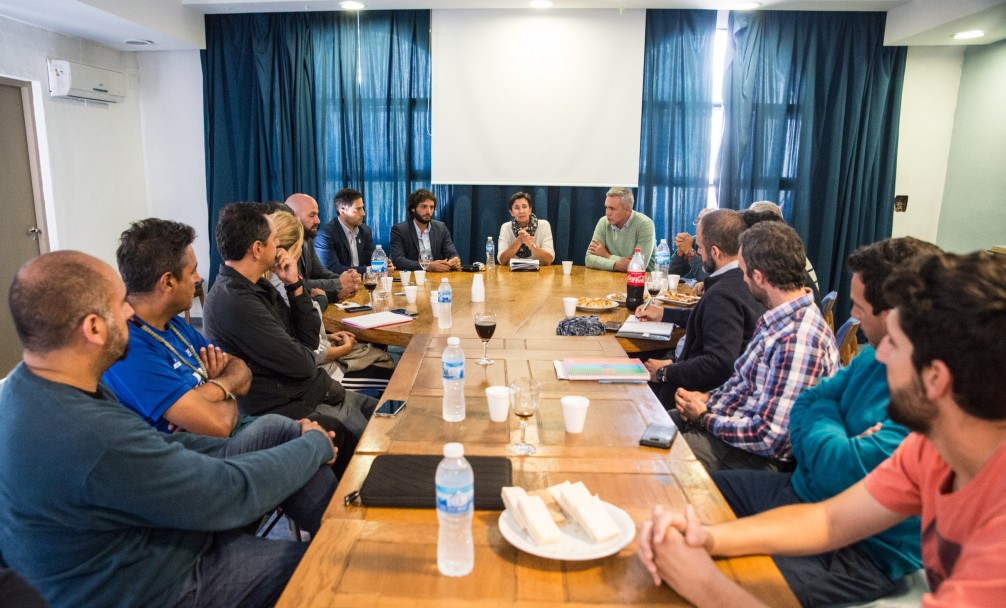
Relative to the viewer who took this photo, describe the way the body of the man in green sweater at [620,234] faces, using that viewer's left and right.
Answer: facing the viewer and to the left of the viewer

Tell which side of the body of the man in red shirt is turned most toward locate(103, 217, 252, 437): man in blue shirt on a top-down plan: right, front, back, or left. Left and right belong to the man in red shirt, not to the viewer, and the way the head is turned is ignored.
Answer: front

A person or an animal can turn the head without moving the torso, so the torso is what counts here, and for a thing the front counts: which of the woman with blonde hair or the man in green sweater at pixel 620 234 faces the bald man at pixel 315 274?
the man in green sweater

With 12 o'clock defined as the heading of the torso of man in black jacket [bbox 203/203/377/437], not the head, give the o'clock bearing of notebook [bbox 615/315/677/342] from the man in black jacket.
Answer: The notebook is roughly at 12 o'clock from the man in black jacket.

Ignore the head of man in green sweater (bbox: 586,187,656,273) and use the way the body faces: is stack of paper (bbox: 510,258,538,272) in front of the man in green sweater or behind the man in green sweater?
in front

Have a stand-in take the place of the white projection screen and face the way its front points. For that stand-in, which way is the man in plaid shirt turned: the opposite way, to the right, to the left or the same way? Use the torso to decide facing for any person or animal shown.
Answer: to the right

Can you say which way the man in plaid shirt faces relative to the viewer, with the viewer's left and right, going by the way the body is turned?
facing to the left of the viewer

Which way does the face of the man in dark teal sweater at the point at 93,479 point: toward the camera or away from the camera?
away from the camera

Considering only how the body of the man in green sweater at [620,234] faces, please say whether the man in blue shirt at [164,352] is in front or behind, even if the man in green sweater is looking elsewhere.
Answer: in front

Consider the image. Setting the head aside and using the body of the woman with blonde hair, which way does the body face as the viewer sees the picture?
to the viewer's right

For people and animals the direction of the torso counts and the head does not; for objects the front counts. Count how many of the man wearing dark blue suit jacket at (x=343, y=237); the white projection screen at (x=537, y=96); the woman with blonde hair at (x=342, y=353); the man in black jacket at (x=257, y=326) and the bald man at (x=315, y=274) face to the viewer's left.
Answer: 0

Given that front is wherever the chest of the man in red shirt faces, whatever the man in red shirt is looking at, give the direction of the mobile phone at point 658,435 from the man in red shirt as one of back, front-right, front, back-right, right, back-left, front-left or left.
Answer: front-right

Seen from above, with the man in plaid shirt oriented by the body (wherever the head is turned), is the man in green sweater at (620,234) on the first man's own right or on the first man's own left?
on the first man's own right

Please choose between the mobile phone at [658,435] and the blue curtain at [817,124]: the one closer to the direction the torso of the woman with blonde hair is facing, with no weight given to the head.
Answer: the blue curtain

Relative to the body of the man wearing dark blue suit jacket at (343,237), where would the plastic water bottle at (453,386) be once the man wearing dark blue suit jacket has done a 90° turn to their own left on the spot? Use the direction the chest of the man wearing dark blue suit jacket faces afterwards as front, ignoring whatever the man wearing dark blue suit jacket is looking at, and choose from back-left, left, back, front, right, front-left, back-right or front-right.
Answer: back-right

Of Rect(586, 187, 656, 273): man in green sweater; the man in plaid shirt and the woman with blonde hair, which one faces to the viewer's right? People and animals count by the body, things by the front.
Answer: the woman with blonde hair

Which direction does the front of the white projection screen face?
toward the camera

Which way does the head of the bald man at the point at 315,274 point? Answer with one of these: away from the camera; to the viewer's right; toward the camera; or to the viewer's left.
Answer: to the viewer's right
